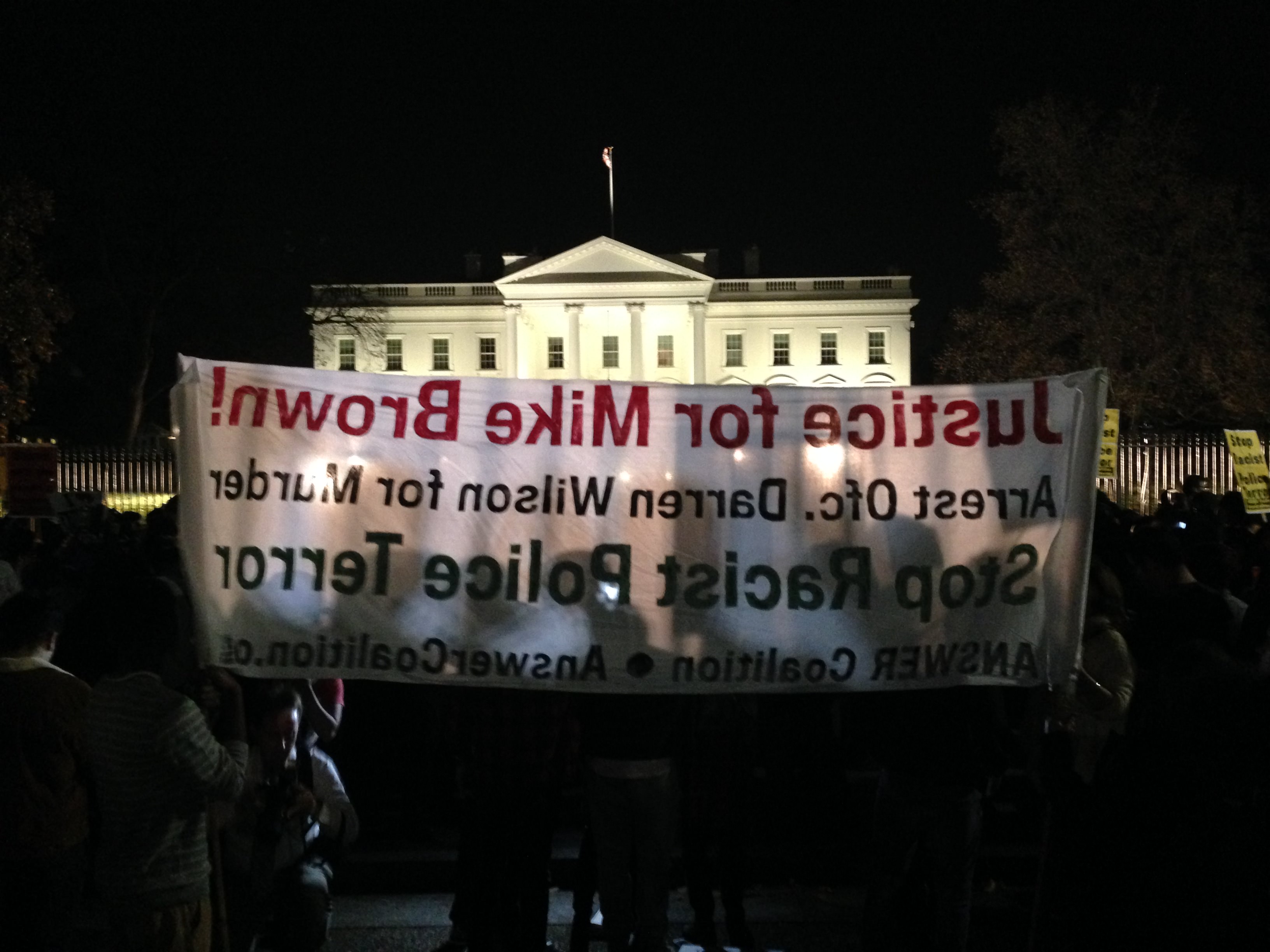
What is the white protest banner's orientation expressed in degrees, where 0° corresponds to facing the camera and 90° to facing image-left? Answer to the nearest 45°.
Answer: approximately 180°

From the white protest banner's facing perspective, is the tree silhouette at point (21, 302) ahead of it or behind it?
ahead

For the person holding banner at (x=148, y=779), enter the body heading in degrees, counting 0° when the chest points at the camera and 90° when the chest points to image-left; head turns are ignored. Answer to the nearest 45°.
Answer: approximately 225°

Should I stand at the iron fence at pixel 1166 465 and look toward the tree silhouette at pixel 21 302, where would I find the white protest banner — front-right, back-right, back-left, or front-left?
front-left

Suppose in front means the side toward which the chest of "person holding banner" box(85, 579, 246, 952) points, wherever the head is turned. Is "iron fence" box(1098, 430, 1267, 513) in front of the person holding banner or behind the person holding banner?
in front

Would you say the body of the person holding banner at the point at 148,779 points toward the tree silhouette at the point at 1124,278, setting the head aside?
yes
